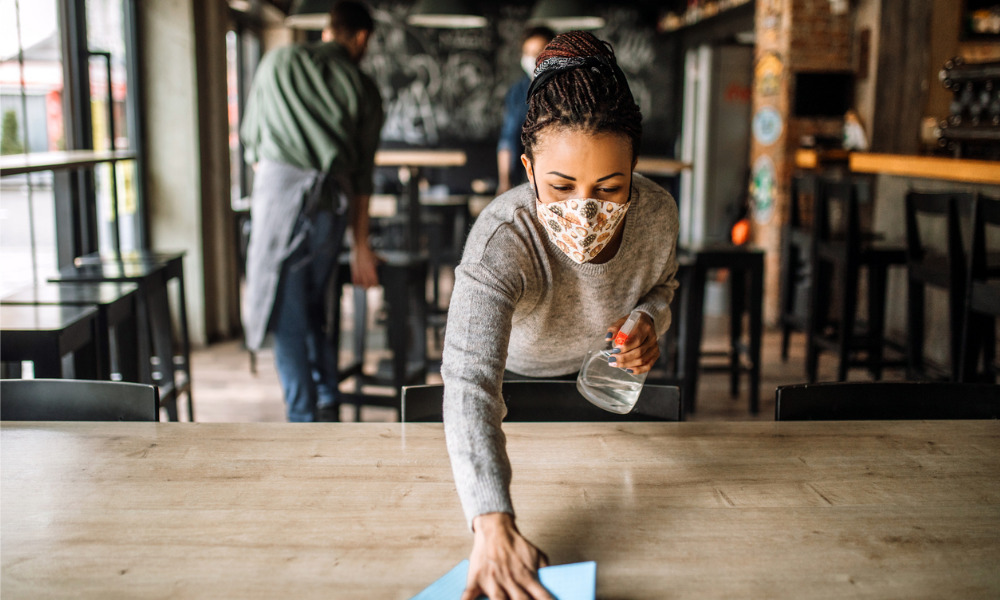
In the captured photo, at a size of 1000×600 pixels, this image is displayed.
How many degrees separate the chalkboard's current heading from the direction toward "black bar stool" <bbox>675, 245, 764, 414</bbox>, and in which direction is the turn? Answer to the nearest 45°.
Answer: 0° — it already faces it

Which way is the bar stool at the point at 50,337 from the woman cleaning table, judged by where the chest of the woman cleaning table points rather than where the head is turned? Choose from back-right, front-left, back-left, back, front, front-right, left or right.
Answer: back-right

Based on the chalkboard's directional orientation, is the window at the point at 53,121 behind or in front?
in front

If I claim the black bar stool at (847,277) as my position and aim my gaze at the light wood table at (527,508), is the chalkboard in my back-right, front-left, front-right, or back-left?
back-right

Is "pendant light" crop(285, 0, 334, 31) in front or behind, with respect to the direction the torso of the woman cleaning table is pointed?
behind

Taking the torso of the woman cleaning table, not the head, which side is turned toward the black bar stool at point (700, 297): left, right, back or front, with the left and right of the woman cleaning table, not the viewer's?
back

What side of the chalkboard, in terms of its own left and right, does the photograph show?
front

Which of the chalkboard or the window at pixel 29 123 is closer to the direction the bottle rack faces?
the window

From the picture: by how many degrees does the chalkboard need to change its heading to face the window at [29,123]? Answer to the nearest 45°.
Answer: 0° — it already faces it

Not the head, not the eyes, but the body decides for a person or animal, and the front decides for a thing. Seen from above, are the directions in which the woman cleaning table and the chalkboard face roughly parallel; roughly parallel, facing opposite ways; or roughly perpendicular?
roughly parallel

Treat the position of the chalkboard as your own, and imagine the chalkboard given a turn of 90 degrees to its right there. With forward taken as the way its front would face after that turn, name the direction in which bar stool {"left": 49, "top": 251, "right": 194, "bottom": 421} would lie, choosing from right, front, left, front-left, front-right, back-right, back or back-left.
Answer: left

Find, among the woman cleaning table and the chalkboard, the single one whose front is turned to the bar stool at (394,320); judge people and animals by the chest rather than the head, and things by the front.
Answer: the chalkboard

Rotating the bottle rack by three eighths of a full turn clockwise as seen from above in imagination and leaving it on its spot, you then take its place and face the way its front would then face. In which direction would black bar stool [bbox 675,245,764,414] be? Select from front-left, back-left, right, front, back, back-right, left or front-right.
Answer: left
